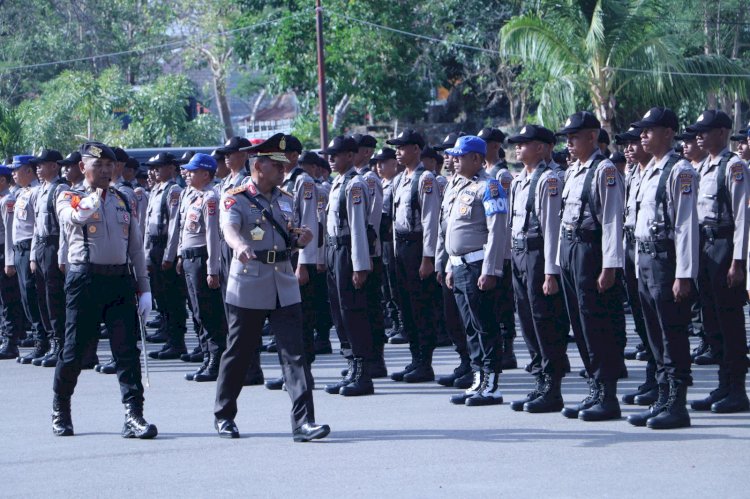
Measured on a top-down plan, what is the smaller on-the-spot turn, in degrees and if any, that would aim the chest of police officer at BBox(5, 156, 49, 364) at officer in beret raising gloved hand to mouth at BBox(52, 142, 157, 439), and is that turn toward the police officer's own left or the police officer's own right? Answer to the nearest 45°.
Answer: approximately 45° to the police officer's own left

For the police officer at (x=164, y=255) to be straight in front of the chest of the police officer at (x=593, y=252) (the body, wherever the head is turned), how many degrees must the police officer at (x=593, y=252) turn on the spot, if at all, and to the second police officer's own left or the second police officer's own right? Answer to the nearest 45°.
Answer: approximately 90° to the second police officer's own right

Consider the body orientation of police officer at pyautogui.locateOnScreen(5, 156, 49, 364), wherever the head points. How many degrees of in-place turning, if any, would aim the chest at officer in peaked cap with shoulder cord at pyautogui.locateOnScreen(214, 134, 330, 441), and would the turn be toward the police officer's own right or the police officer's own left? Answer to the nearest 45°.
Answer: approximately 45° to the police officer's own left

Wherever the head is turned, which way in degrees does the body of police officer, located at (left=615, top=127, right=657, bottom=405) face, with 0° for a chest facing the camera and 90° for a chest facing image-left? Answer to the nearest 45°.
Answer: approximately 45°

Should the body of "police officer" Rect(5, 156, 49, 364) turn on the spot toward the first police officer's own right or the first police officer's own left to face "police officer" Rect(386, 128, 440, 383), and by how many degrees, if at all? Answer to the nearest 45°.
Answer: approximately 90° to the first police officer's own left

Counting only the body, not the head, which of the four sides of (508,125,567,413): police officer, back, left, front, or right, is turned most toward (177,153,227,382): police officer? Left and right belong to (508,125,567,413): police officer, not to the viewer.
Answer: right
